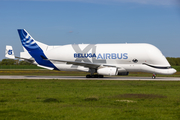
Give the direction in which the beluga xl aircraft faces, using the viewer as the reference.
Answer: facing to the right of the viewer
